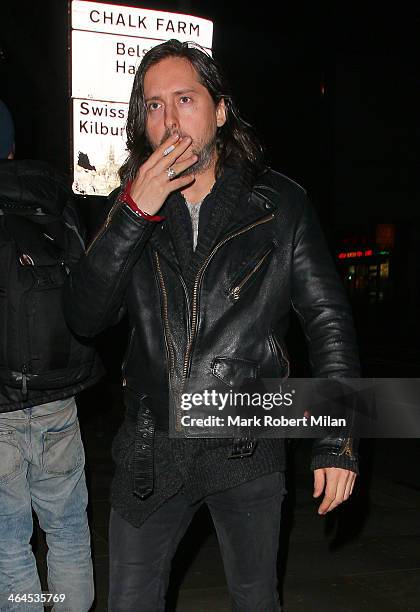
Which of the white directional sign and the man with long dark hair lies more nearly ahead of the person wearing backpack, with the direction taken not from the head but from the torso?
the white directional sign

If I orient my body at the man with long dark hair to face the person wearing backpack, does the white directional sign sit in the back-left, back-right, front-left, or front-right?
front-right

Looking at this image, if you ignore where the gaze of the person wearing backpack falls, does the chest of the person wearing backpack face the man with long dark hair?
no

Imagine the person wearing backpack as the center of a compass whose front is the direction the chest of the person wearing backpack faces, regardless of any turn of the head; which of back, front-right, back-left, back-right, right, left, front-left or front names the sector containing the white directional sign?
front

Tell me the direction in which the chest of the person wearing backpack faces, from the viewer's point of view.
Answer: away from the camera
